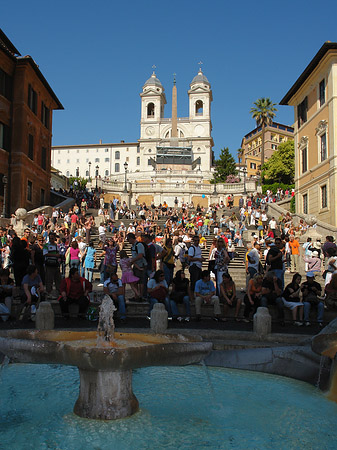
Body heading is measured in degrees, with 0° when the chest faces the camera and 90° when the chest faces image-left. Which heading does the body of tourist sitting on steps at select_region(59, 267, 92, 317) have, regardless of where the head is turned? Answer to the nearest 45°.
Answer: approximately 0°

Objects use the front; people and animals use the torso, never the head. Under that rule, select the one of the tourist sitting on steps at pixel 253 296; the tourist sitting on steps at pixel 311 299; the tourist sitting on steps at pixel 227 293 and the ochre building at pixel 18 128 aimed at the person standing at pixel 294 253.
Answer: the ochre building

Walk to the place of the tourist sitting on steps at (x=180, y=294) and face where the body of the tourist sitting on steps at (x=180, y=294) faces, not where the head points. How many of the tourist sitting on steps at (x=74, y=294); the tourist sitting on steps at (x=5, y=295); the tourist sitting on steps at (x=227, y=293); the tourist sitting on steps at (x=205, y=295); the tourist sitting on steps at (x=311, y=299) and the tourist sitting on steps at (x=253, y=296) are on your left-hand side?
4

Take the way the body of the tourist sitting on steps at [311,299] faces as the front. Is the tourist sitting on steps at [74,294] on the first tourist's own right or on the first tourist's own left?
on the first tourist's own right

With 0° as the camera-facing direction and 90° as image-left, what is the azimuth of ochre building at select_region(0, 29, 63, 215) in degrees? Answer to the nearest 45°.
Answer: approximately 315°

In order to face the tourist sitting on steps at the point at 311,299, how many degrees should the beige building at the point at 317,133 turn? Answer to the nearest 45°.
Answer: approximately 45° to its left

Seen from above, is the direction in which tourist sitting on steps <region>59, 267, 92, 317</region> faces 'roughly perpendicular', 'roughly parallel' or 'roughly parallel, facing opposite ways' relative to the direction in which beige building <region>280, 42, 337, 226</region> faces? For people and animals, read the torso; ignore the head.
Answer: roughly perpendicular

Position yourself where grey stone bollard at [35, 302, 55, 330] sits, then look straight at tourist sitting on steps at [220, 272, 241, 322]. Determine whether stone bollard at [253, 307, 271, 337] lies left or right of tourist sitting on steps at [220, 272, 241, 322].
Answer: right

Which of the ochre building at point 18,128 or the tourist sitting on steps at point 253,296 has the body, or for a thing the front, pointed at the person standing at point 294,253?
the ochre building

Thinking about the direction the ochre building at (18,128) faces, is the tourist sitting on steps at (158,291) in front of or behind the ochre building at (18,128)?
in front

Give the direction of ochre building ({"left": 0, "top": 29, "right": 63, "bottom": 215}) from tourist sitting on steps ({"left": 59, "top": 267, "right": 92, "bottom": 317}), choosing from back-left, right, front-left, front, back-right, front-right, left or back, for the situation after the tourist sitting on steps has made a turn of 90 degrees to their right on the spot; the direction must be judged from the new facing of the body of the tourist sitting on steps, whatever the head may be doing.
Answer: right

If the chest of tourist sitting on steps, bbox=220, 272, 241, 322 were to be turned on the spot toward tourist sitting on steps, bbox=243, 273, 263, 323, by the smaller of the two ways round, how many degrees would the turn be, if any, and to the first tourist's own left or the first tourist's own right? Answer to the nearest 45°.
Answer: approximately 90° to the first tourist's own left

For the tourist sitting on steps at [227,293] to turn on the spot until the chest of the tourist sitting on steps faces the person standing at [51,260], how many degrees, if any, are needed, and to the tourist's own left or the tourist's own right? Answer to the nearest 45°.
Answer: approximately 90° to the tourist's own right

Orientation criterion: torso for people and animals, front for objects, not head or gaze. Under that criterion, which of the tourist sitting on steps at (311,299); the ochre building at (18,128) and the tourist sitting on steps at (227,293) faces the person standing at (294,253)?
the ochre building

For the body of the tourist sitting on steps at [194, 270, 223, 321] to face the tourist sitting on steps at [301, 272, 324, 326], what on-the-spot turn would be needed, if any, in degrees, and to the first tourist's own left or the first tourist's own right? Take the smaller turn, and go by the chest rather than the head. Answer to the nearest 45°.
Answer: approximately 90° to the first tourist's own left

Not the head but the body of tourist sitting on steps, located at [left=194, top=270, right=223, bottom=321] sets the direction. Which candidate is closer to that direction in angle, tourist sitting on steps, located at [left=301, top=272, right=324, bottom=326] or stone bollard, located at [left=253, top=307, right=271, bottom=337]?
the stone bollard

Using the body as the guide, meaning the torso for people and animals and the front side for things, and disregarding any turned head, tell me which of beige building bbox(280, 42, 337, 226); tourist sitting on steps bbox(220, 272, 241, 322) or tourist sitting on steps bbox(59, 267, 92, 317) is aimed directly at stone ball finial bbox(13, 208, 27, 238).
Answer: the beige building
